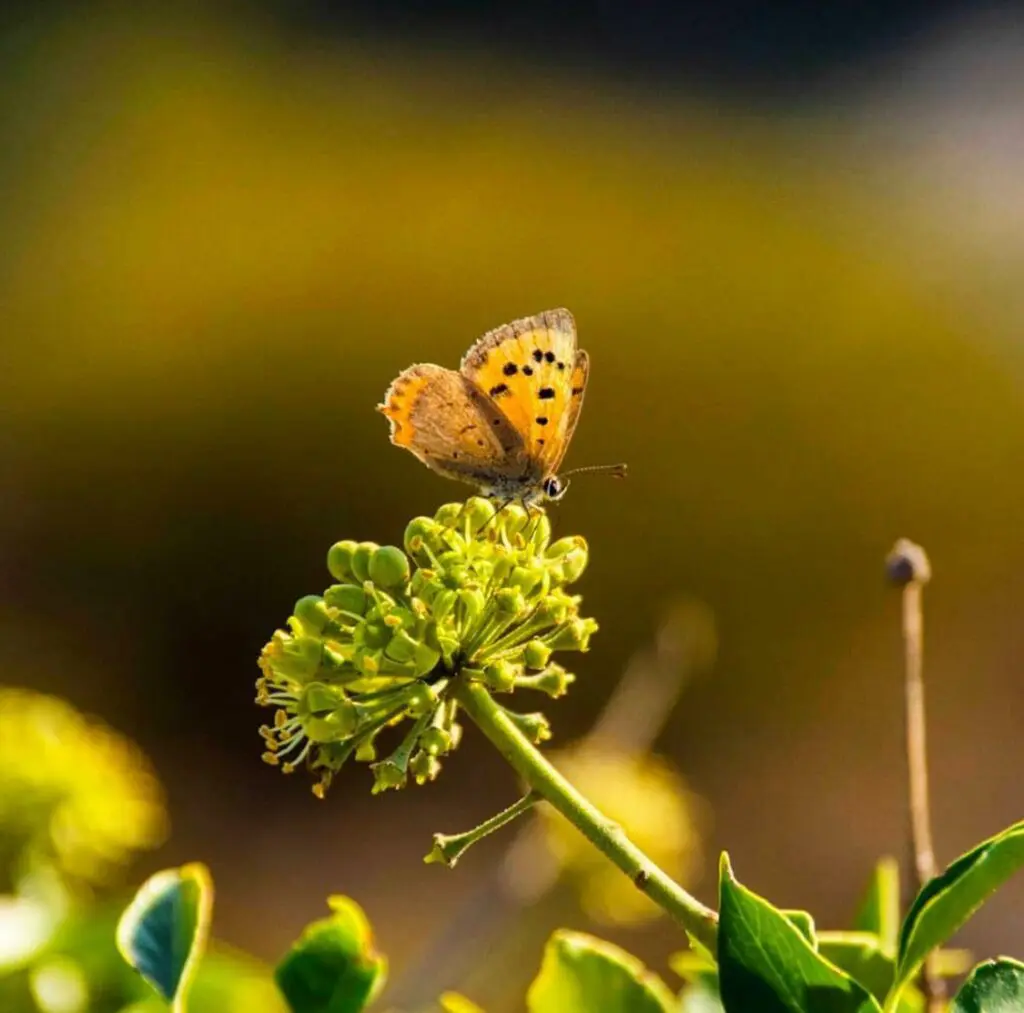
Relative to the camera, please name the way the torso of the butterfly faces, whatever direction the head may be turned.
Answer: to the viewer's right
